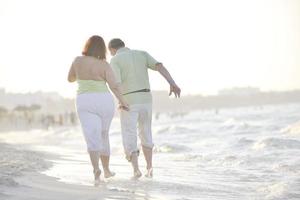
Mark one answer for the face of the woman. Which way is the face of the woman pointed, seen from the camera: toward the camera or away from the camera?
away from the camera

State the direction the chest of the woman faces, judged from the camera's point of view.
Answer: away from the camera

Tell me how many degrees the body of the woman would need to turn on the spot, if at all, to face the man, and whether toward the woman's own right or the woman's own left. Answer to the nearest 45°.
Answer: approximately 45° to the woman's own right
